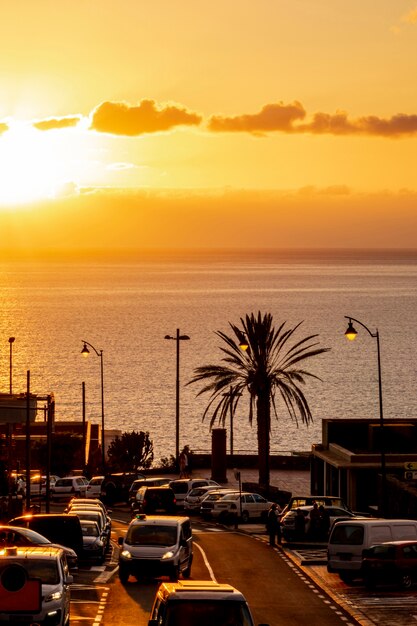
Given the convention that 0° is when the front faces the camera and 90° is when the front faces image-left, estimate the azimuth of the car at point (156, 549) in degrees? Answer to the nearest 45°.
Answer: approximately 0°

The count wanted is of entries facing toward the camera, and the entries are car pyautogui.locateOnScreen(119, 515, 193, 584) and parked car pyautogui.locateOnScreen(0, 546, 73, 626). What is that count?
2

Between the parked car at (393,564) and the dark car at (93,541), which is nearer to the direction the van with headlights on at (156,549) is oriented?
the parked car

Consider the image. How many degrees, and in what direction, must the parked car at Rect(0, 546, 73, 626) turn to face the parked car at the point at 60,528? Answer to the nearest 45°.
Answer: approximately 180°

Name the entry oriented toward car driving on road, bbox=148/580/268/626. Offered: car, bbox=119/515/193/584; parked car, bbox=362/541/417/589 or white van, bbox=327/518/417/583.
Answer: car, bbox=119/515/193/584

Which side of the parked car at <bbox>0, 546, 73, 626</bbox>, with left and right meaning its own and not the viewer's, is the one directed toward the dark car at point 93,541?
back

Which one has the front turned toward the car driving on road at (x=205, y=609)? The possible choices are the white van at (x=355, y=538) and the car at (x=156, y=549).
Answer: the car at (x=156, y=549)

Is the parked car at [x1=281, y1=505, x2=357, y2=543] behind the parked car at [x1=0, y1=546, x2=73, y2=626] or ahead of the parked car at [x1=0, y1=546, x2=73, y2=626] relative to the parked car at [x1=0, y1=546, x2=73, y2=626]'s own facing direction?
behind
